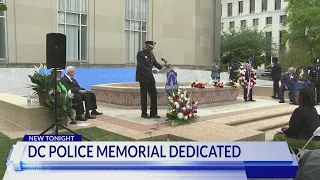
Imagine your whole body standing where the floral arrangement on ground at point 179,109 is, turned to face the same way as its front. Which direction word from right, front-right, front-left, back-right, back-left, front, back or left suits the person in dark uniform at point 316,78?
left

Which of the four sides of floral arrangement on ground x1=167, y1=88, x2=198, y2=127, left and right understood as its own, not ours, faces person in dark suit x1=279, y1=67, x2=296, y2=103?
left

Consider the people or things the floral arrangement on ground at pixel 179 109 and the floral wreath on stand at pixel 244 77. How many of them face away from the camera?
0

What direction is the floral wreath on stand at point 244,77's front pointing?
toward the camera

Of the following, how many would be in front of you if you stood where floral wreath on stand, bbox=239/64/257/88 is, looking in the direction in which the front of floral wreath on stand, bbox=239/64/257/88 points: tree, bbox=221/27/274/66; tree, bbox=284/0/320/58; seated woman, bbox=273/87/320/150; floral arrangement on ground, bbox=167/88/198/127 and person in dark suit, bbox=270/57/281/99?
2

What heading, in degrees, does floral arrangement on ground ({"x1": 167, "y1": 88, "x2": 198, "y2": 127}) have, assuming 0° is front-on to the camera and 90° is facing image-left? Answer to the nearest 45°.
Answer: approximately 315°

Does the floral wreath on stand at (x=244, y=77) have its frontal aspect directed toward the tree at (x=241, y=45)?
no

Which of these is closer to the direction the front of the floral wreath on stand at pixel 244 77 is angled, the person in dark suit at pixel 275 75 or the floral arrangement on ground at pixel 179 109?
the floral arrangement on ground

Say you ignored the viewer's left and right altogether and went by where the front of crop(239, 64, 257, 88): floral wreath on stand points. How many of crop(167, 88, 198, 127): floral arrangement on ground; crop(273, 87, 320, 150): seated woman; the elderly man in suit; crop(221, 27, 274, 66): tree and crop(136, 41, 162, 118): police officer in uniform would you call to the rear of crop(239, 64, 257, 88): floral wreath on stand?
1

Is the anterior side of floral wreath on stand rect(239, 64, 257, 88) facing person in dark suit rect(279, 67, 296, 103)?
no

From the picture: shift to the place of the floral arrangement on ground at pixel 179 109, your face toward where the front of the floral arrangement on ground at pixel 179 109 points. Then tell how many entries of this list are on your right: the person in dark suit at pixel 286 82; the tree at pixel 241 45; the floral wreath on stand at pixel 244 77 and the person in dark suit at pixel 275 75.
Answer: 0

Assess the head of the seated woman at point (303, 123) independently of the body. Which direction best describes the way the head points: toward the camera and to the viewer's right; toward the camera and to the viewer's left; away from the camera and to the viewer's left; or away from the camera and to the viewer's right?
away from the camera and to the viewer's left
